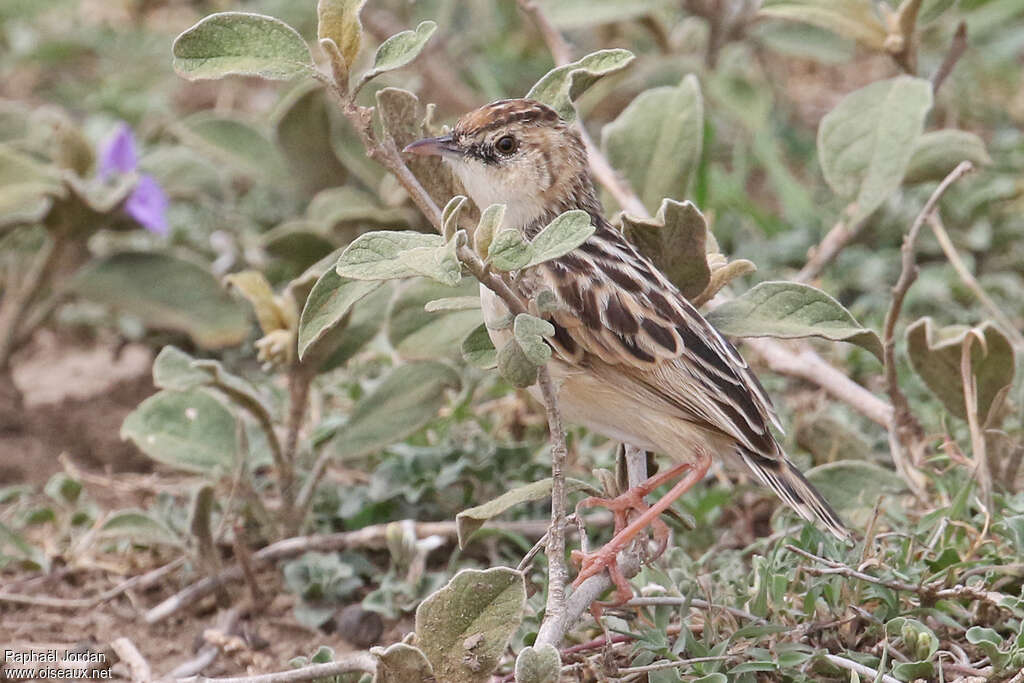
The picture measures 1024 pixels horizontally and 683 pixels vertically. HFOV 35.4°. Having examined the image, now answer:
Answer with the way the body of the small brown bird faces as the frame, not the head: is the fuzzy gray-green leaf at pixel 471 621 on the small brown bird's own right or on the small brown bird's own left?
on the small brown bird's own left

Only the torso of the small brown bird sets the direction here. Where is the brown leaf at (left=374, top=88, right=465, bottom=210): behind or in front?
in front

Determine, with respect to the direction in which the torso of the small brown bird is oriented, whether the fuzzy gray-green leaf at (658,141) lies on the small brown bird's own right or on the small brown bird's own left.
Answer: on the small brown bird's own right

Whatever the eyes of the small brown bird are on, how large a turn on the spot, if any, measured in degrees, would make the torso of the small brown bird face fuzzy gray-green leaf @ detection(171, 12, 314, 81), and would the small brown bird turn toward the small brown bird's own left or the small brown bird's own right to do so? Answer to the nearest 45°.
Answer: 0° — it already faces it

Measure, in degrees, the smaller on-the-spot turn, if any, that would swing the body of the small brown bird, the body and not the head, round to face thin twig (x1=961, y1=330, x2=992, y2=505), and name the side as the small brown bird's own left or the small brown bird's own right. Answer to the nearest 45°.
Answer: approximately 180°

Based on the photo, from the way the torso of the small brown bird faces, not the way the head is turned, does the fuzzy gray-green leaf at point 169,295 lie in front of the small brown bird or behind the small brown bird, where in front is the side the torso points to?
in front

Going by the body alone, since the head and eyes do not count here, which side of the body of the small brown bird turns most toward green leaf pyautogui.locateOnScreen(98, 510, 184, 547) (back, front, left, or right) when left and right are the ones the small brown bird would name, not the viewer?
front

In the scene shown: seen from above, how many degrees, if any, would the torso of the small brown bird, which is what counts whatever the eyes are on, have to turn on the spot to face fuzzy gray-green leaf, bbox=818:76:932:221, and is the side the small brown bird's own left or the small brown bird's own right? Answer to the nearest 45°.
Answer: approximately 135° to the small brown bird's own right

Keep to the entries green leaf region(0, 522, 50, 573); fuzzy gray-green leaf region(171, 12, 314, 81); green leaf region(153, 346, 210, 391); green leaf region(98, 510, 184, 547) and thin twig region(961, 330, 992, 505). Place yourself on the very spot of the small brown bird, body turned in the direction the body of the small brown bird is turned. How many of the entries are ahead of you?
4

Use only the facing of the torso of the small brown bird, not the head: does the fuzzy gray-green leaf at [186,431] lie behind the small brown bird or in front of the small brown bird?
in front

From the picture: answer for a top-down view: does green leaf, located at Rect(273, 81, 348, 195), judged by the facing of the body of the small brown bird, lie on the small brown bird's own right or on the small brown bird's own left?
on the small brown bird's own right

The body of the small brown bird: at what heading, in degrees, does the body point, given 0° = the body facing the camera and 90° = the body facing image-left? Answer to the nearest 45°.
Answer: approximately 90°

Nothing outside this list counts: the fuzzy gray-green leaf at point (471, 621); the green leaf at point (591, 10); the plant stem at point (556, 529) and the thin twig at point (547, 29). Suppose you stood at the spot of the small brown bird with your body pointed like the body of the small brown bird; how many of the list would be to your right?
2

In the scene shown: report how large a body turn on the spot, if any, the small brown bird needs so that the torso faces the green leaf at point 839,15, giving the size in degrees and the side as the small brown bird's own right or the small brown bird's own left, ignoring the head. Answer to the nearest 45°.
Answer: approximately 90° to the small brown bird's own right
